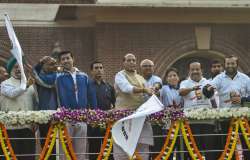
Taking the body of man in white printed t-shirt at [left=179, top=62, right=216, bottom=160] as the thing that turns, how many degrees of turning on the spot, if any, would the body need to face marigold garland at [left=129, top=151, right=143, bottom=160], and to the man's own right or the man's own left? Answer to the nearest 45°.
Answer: approximately 45° to the man's own right

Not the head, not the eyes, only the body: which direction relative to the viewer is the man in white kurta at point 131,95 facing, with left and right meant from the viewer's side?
facing the viewer and to the right of the viewer

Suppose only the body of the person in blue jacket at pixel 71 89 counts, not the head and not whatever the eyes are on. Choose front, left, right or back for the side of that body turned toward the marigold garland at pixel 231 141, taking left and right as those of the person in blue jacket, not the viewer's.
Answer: left

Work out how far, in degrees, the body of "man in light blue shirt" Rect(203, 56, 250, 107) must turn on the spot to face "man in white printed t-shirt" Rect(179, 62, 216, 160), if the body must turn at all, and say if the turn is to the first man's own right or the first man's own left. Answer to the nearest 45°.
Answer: approximately 45° to the first man's own right

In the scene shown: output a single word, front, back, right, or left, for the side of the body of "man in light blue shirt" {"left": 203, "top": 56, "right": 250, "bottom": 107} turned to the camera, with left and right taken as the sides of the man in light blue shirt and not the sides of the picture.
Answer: front

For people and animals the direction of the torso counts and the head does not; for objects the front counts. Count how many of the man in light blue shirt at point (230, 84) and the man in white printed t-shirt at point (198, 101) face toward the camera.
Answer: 2

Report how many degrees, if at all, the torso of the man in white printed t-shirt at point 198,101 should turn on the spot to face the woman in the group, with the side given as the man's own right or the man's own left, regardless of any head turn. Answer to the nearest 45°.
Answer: approximately 135° to the man's own right

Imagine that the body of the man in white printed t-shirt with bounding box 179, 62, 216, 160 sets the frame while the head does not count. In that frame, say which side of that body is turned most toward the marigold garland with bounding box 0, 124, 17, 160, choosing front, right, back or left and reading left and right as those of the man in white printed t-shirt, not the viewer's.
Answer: right

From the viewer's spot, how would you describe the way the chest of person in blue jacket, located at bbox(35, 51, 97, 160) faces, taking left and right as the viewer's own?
facing the viewer

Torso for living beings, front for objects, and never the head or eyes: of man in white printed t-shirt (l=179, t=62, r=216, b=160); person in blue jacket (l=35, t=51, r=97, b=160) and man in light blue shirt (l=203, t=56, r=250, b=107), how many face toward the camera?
3
